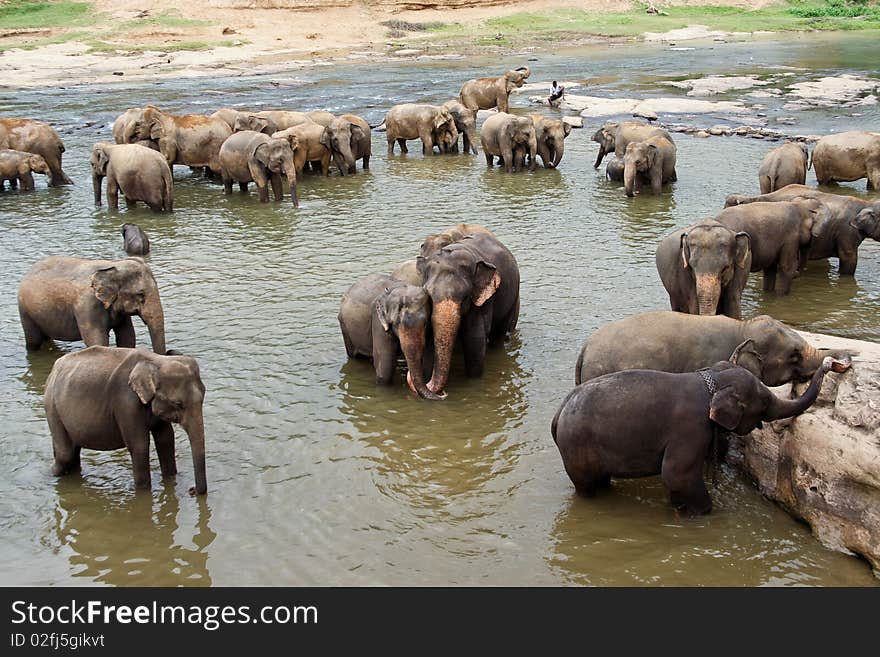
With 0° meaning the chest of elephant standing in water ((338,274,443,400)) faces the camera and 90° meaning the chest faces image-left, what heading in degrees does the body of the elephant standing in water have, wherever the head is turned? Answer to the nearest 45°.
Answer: approximately 315°

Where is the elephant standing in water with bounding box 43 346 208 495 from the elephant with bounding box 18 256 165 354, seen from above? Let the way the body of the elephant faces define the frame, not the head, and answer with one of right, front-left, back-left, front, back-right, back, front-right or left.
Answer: right

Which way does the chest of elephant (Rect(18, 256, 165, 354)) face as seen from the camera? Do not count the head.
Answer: to the viewer's right

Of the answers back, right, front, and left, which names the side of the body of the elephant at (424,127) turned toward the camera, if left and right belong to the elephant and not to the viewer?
right

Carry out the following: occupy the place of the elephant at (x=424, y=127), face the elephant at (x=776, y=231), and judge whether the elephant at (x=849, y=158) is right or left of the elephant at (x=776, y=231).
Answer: left

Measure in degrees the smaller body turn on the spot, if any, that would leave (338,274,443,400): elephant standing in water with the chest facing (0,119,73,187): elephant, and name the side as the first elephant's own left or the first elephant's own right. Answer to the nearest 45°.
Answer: approximately 180°

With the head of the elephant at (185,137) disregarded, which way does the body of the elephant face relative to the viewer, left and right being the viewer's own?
facing to the left of the viewer

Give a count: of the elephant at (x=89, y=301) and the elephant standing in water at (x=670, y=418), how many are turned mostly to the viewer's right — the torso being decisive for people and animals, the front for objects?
2
